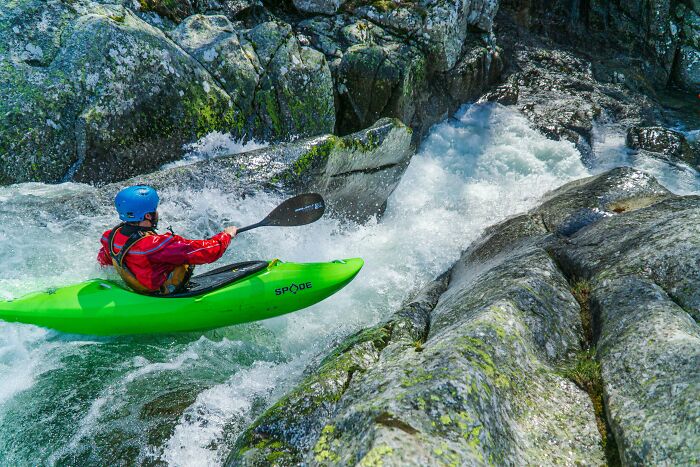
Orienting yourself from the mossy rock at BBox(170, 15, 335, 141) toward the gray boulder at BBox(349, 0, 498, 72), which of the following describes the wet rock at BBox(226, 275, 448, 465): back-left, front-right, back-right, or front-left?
back-right

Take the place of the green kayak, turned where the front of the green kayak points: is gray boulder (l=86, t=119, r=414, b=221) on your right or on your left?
on your left

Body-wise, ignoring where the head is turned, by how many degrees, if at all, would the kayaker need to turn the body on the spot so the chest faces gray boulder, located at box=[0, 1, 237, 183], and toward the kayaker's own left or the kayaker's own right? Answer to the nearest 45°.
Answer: approximately 45° to the kayaker's own left

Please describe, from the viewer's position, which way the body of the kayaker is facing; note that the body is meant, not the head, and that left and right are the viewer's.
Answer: facing away from the viewer and to the right of the viewer

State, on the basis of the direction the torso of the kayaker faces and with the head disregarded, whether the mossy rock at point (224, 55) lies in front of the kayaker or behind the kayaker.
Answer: in front

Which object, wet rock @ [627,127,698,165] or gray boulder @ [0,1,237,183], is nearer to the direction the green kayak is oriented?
the wet rock

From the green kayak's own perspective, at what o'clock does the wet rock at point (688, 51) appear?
The wet rock is roughly at 11 o'clock from the green kayak.

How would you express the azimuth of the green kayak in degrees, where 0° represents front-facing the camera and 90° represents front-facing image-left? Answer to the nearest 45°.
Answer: approximately 270°

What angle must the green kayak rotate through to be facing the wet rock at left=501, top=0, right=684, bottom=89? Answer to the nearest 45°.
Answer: approximately 45° to its left

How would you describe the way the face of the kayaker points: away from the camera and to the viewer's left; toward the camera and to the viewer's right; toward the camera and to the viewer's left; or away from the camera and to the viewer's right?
away from the camera and to the viewer's right

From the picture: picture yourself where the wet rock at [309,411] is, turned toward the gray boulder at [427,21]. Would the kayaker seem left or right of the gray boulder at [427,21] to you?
left
